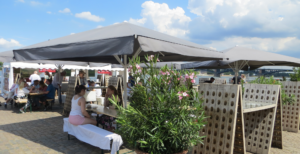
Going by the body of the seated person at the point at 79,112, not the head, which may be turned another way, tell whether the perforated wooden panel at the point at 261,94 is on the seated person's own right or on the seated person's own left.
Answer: on the seated person's own right

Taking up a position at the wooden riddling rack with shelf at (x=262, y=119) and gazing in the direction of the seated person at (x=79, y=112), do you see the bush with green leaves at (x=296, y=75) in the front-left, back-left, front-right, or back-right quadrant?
back-right

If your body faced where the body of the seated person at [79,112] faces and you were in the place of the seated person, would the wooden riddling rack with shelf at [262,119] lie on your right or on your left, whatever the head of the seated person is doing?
on your right

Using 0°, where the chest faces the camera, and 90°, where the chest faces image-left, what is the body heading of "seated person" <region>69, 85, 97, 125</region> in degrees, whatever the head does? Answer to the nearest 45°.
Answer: approximately 225°

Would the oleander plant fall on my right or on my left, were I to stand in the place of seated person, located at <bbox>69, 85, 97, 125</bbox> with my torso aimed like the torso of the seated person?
on my right

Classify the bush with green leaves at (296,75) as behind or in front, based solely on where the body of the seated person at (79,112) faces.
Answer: in front
